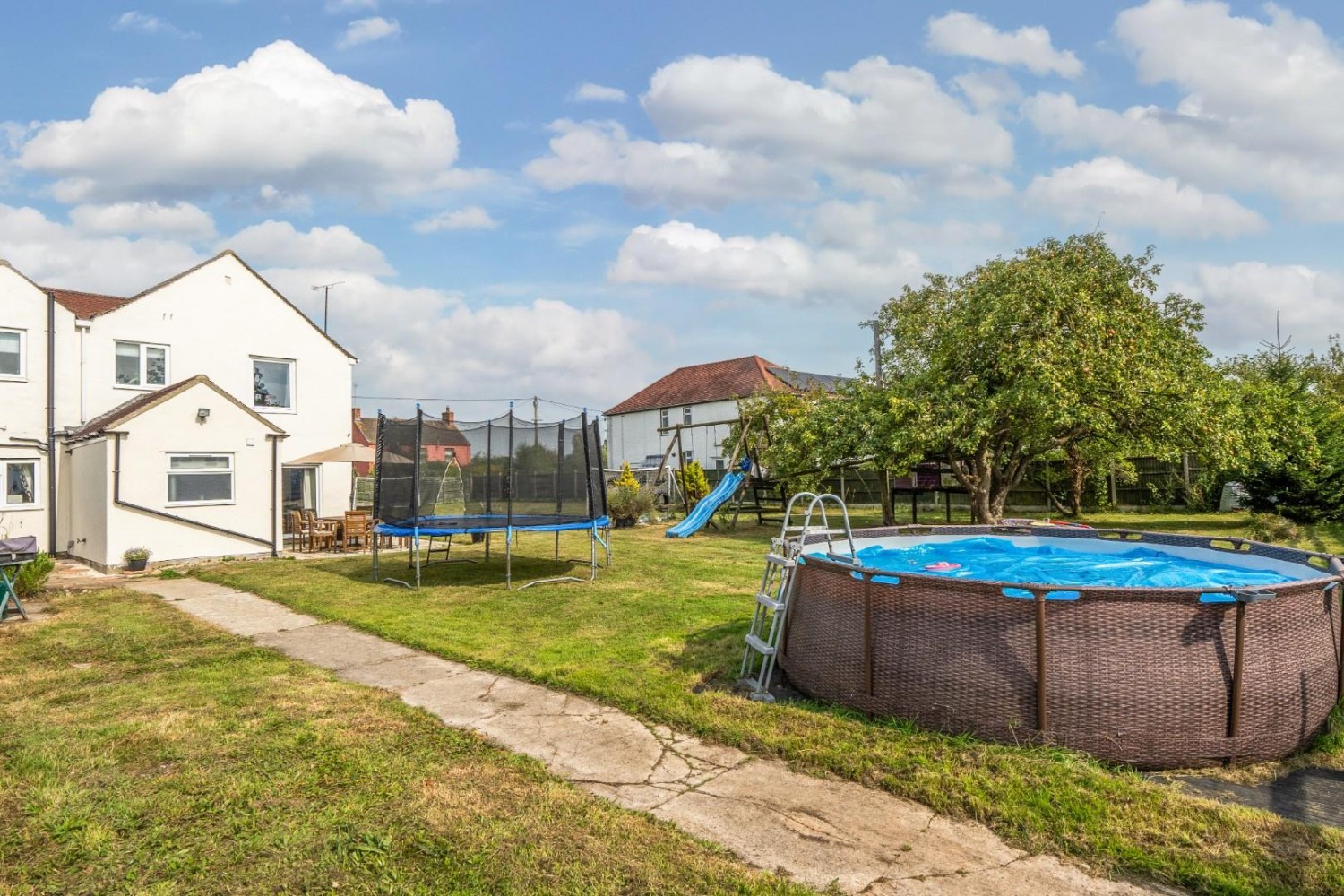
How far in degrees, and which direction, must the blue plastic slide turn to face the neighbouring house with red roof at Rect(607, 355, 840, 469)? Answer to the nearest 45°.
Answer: approximately 135° to its right

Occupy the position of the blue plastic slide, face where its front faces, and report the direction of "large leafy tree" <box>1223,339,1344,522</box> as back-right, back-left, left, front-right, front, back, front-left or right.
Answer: back-left

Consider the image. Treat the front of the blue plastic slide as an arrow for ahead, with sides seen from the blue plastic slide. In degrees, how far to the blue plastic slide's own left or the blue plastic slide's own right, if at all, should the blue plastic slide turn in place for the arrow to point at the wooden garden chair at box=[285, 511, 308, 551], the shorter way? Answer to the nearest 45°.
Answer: approximately 45° to the blue plastic slide's own right

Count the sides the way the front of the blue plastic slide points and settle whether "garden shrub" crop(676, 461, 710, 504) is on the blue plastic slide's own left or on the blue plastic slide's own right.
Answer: on the blue plastic slide's own right

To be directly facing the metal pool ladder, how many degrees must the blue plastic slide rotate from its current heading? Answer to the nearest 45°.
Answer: approximately 45° to its left

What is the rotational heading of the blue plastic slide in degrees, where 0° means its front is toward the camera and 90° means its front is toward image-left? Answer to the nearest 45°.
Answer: approximately 45°

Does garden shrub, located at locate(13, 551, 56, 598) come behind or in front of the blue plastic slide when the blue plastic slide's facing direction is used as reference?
in front

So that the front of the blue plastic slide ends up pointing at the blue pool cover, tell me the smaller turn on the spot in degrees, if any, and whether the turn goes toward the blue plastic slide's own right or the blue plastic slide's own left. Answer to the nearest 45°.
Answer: approximately 45° to the blue plastic slide's own left
